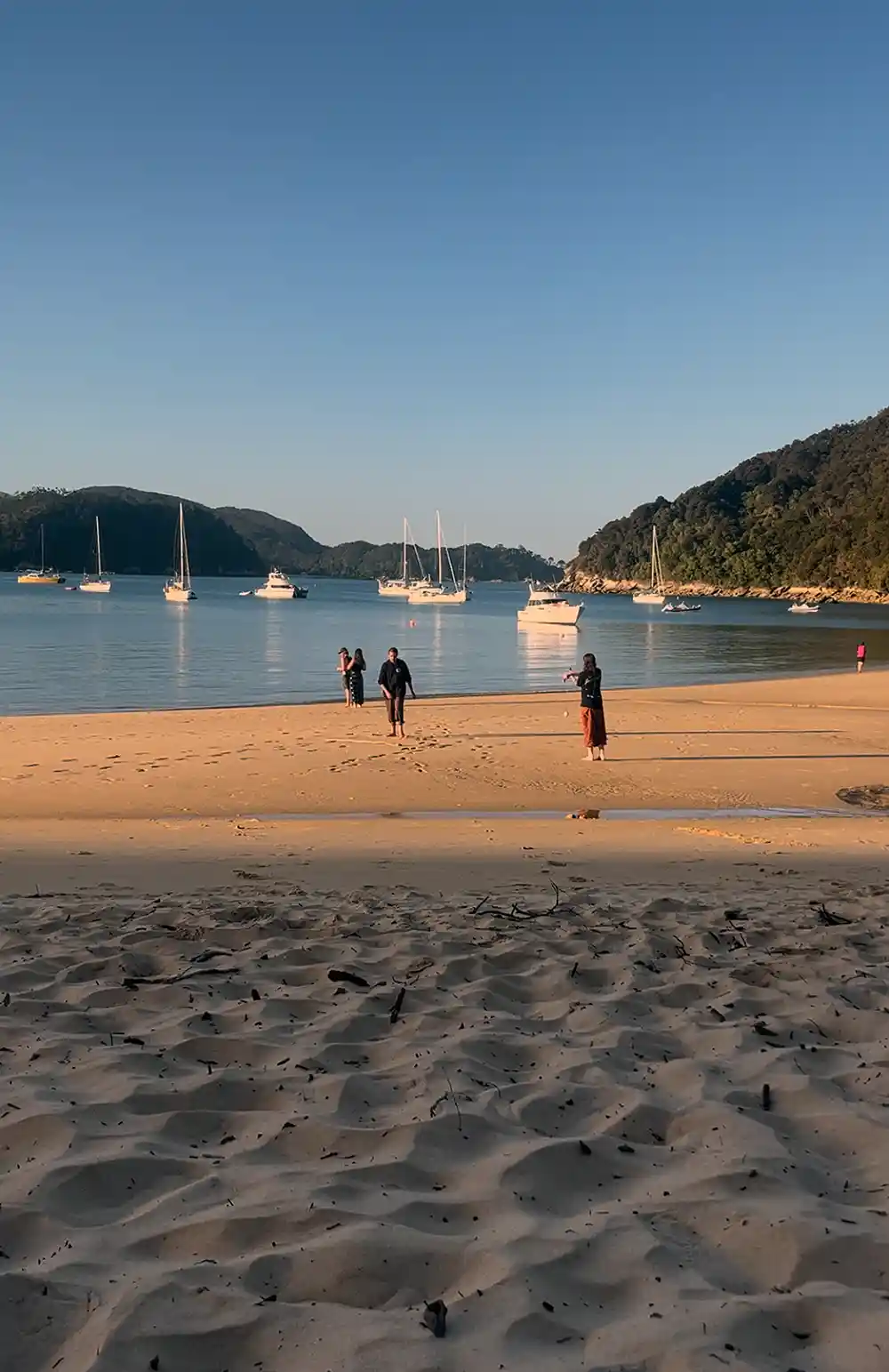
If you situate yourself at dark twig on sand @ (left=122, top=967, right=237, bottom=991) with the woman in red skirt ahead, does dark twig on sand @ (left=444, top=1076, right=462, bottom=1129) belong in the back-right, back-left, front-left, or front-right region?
back-right

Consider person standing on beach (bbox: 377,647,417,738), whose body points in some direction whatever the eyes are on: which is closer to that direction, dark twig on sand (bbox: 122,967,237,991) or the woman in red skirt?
the dark twig on sand

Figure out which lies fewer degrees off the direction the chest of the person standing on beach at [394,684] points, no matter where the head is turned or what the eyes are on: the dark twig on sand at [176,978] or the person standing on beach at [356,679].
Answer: the dark twig on sand

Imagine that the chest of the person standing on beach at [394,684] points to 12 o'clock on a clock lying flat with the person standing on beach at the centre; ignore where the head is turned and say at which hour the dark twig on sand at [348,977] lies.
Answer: The dark twig on sand is roughly at 12 o'clock from the person standing on beach.

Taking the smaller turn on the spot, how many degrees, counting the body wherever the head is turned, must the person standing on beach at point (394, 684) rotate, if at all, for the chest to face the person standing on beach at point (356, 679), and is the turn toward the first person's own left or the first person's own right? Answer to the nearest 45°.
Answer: approximately 180°

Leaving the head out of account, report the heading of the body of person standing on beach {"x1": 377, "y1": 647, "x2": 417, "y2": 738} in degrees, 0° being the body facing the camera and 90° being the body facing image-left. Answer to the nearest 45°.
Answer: approximately 0°

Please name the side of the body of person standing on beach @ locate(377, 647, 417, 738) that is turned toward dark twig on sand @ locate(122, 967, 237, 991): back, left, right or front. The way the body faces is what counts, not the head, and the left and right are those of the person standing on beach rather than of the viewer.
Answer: front

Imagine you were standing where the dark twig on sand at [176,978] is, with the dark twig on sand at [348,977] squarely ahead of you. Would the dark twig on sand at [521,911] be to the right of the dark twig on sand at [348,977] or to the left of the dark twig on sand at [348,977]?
left

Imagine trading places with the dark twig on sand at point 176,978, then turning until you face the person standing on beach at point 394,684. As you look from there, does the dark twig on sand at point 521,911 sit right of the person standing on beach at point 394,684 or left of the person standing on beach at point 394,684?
right

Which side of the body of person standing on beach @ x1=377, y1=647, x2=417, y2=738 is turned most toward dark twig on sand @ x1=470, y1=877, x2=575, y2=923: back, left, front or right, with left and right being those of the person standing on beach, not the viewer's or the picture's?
front

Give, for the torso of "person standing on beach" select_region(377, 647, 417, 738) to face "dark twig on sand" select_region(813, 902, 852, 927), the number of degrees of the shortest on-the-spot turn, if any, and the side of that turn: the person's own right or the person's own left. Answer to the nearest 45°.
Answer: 0° — they already face it

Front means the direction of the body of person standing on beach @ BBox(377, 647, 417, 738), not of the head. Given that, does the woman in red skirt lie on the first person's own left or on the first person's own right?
on the first person's own left
